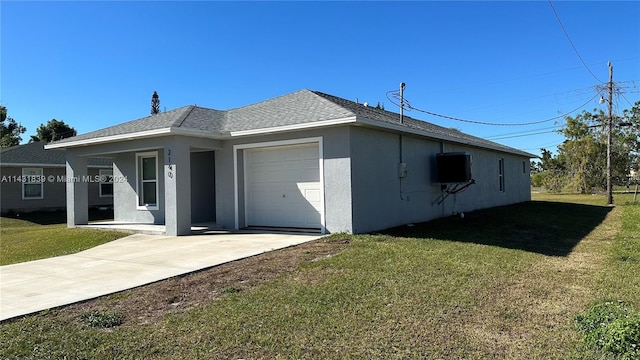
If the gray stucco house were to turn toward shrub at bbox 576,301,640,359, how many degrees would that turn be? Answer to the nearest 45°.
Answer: approximately 45° to its left

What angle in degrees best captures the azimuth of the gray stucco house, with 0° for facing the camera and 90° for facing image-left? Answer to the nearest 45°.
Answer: approximately 45°

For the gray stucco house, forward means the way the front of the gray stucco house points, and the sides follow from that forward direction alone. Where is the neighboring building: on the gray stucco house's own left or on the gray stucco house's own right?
on the gray stucco house's own right

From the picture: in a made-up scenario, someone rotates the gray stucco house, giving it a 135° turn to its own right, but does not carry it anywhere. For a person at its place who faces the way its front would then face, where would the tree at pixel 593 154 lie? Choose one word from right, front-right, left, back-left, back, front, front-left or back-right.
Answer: front-right

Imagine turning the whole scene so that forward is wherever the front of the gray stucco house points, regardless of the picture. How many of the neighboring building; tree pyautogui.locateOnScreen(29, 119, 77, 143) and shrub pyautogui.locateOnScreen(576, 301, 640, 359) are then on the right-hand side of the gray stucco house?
2

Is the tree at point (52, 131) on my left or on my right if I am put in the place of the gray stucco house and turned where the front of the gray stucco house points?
on my right

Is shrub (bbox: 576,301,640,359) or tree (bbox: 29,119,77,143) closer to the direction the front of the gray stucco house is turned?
the shrub

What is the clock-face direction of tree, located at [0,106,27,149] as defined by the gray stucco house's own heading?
The tree is roughly at 3 o'clock from the gray stucco house.

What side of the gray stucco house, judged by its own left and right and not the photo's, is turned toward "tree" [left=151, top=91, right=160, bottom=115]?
right

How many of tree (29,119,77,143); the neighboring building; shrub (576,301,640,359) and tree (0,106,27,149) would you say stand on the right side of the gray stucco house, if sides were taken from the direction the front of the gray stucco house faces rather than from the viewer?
3

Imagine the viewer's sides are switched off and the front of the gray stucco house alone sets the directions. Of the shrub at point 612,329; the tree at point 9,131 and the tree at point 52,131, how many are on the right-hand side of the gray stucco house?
2
